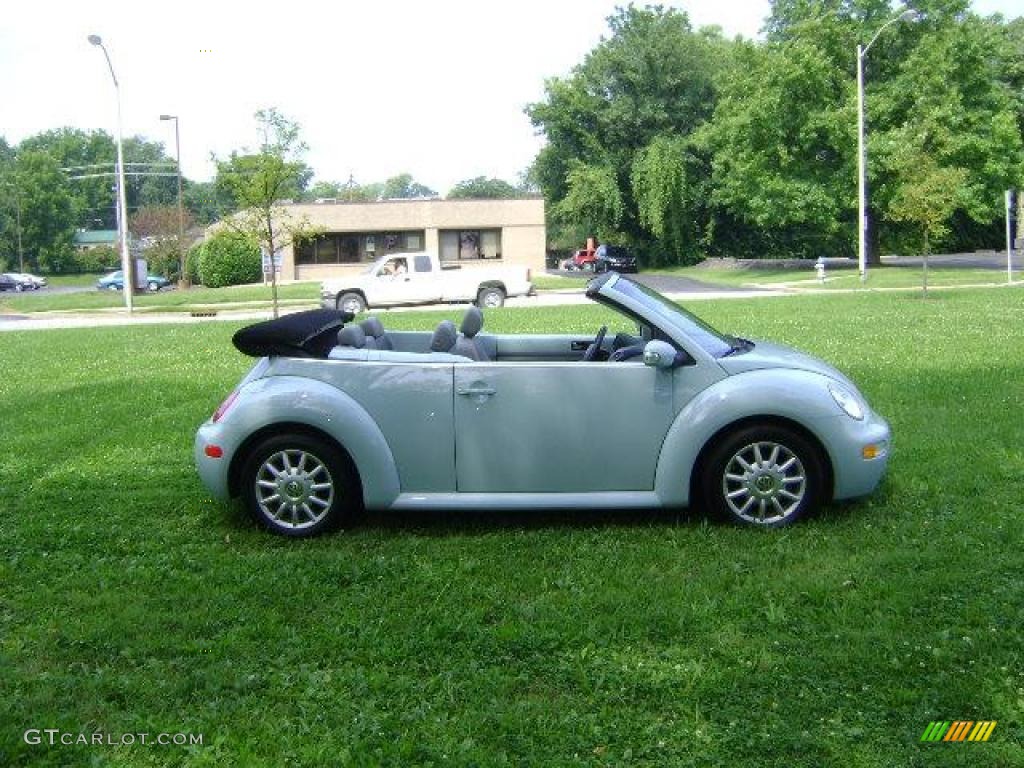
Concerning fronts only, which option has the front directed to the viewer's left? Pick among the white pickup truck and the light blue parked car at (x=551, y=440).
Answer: the white pickup truck

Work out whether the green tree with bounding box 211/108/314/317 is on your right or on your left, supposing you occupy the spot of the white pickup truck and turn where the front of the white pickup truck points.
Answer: on your left

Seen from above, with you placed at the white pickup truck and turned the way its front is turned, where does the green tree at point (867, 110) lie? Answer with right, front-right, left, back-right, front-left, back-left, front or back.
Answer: back-right

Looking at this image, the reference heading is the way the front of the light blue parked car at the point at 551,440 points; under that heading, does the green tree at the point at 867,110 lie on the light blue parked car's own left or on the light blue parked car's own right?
on the light blue parked car's own left

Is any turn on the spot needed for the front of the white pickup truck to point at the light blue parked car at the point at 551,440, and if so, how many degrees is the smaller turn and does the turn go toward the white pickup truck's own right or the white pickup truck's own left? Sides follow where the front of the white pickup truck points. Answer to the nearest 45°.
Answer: approximately 90° to the white pickup truck's own left

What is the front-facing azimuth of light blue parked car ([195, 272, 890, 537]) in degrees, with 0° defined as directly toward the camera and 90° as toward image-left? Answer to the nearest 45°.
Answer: approximately 270°

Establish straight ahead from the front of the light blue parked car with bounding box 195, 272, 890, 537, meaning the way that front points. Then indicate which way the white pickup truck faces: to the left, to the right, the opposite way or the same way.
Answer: the opposite way

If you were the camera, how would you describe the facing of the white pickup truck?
facing to the left of the viewer

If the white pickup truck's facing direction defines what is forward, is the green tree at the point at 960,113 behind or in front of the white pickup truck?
behind

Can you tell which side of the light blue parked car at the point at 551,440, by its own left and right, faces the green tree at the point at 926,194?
left

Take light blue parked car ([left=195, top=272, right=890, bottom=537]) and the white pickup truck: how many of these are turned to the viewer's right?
1
